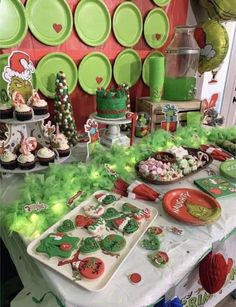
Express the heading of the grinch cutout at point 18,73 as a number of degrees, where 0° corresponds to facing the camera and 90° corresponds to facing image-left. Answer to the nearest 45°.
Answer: approximately 0°

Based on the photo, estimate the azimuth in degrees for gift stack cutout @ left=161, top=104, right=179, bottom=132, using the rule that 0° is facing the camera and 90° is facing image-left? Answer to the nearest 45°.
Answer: approximately 0°

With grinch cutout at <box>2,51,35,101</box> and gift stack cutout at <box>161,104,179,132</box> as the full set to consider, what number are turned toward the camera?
2

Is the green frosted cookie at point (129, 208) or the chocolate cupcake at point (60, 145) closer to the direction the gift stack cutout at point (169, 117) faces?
the green frosted cookie
